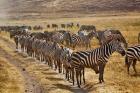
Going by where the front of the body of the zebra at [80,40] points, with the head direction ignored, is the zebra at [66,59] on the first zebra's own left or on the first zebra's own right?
on the first zebra's own right

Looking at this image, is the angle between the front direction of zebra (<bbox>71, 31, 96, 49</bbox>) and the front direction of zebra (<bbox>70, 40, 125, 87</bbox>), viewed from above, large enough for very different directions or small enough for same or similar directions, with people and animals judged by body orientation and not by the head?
same or similar directions

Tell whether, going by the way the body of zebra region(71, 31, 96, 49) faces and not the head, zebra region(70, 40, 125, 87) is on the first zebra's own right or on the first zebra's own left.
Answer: on the first zebra's own right
